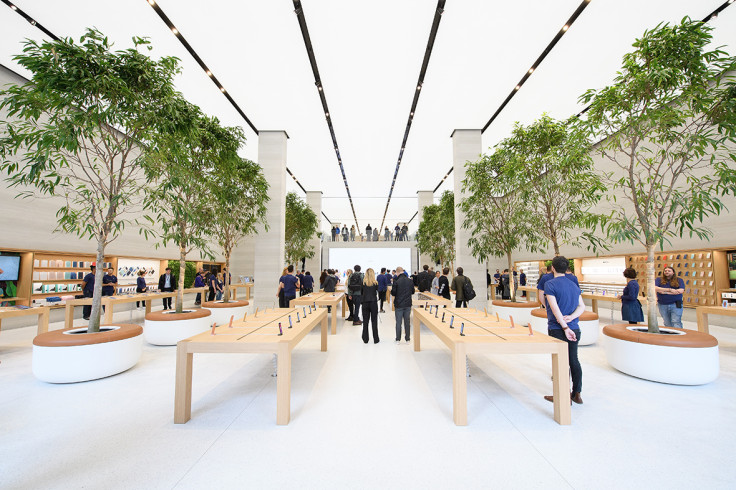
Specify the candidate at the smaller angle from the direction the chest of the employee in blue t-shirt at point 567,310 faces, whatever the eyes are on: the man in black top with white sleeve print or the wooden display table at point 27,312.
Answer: the man in black top with white sleeve print

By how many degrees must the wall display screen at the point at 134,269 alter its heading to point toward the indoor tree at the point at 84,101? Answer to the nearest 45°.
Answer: approximately 45° to its right

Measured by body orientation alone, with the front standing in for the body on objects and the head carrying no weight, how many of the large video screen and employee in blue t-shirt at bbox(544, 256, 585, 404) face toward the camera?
1

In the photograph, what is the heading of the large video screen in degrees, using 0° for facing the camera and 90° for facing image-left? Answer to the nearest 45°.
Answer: approximately 0°

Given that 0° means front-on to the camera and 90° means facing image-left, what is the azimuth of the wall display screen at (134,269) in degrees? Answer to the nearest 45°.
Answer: approximately 315°

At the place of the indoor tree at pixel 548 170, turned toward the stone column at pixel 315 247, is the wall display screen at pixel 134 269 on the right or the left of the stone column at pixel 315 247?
left

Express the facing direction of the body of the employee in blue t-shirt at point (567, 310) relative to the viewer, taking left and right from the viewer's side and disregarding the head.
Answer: facing away from the viewer and to the left of the viewer

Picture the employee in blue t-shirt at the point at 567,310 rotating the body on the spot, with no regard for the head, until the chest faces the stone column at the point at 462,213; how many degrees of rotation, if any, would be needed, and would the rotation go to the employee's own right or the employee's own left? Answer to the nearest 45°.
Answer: approximately 45° to the employee's own right

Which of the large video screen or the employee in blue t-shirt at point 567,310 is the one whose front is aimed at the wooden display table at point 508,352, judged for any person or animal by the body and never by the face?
the large video screen

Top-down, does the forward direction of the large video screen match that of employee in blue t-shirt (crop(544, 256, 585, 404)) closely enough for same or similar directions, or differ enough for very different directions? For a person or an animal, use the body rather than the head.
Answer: very different directions
